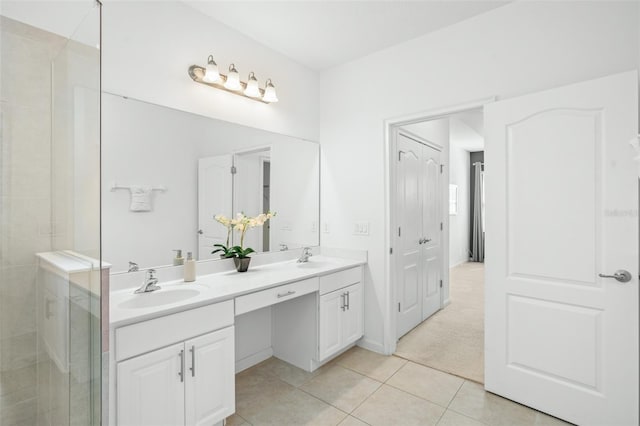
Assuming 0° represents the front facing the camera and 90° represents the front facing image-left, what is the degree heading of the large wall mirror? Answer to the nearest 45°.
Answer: approximately 315°

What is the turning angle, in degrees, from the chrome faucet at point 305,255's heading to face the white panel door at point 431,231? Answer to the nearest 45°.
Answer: approximately 90° to its left

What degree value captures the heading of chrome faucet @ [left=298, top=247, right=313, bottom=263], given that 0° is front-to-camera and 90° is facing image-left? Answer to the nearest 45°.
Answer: approximately 315°

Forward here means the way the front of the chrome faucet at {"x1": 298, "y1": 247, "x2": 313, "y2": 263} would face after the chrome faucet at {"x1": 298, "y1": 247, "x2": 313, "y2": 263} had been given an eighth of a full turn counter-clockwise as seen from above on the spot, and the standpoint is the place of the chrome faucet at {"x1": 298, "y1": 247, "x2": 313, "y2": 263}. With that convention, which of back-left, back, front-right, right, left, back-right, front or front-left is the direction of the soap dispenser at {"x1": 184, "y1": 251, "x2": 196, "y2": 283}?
back-right

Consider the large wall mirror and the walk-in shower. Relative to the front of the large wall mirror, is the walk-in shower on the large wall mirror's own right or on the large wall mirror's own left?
on the large wall mirror's own right

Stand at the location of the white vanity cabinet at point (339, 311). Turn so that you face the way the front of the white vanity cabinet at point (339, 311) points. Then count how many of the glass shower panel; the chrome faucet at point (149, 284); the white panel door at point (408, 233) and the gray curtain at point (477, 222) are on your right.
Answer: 2

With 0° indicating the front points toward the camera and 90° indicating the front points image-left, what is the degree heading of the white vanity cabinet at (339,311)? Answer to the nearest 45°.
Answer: approximately 315°

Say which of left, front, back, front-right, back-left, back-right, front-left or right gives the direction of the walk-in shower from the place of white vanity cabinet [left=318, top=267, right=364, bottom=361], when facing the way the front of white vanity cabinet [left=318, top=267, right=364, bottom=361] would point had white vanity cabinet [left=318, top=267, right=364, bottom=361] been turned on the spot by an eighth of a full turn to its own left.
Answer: back-right

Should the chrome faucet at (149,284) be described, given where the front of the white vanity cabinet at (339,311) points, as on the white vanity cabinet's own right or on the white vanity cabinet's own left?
on the white vanity cabinet's own right
